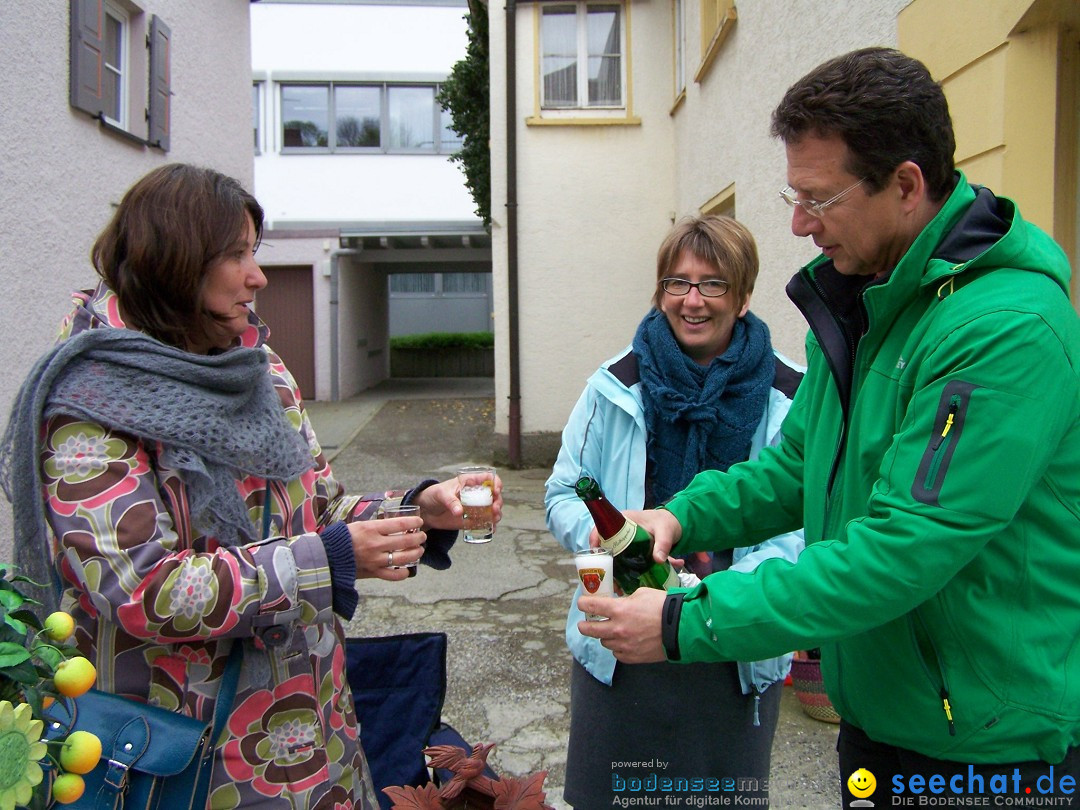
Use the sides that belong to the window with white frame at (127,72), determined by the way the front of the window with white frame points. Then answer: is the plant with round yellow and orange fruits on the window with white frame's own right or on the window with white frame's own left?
on the window with white frame's own right

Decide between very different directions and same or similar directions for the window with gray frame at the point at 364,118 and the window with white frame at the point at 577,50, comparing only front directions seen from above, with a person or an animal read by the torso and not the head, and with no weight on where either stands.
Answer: same or similar directions

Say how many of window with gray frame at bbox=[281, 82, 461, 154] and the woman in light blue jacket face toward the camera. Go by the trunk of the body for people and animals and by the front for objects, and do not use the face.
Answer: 2

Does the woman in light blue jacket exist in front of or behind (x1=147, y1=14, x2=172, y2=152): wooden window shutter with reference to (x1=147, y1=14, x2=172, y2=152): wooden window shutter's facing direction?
in front

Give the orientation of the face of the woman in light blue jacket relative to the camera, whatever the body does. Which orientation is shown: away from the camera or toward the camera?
toward the camera

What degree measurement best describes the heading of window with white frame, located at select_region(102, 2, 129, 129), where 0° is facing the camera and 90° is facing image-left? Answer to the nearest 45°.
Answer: approximately 315°

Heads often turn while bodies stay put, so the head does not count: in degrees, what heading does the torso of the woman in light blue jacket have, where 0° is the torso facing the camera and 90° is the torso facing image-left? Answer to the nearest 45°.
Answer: approximately 0°

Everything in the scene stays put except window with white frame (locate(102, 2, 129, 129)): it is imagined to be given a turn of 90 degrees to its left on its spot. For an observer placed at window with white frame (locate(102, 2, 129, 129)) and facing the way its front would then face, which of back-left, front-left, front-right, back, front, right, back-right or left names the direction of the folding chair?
back-right

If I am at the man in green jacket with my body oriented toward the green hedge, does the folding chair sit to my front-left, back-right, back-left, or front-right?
front-left

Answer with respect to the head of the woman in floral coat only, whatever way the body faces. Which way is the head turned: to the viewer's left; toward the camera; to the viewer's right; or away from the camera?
to the viewer's right

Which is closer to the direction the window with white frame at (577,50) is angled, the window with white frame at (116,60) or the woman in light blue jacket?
the woman in light blue jacket

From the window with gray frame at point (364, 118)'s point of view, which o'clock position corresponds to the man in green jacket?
The man in green jacket is roughly at 12 o'clock from the window with gray frame.

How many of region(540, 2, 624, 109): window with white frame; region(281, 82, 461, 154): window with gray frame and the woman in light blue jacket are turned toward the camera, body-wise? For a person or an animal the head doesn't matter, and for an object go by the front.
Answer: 3

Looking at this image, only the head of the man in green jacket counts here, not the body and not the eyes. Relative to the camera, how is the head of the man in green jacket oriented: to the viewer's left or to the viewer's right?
to the viewer's left

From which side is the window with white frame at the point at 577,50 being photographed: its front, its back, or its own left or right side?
front

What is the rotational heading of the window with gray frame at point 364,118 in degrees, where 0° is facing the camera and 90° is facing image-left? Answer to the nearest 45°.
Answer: approximately 0°

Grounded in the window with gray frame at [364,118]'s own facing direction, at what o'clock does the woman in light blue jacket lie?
The woman in light blue jacket is roughly at 12 o'clock from the window with gray frame.

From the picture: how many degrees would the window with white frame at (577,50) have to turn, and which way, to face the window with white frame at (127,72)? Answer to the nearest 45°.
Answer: approximately 45° to its right
